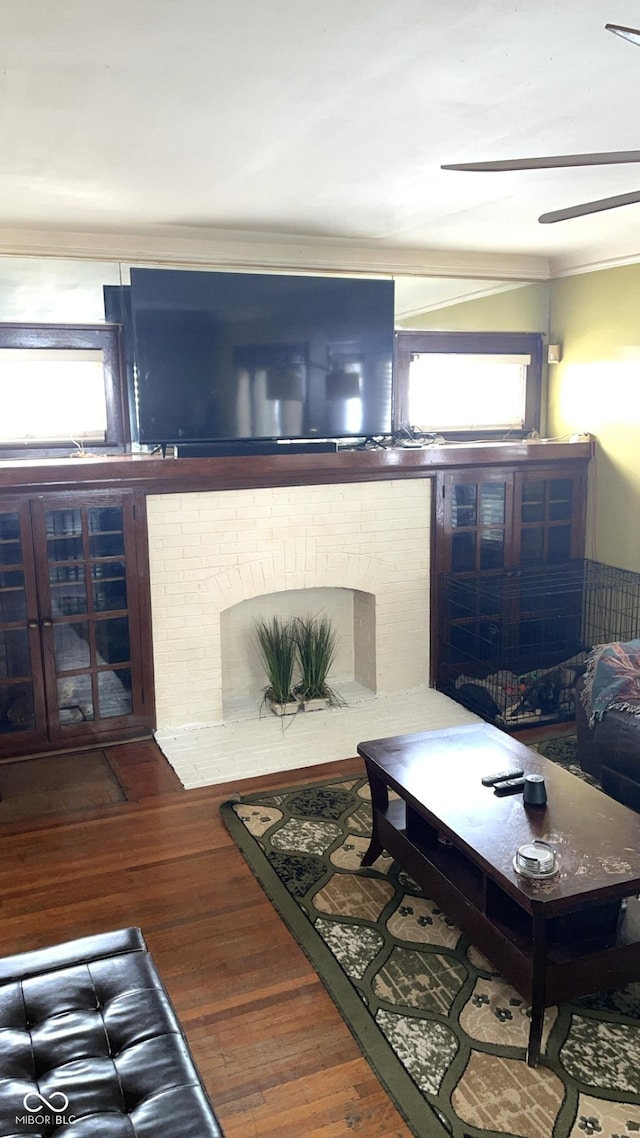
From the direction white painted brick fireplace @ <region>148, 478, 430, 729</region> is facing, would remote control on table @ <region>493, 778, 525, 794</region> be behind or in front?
in front

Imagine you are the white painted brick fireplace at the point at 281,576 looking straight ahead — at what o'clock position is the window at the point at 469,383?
The window is roughly at 8 o'clock from the white painted brick fireplace.

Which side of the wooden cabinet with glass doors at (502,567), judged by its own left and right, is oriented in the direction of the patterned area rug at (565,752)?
front

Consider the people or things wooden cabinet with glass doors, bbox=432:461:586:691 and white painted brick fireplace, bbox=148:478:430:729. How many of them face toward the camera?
2

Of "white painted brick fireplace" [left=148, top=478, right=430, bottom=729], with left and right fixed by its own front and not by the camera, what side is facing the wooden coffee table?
front

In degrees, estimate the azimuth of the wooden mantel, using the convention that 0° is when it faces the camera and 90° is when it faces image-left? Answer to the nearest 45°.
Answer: approximately 0°

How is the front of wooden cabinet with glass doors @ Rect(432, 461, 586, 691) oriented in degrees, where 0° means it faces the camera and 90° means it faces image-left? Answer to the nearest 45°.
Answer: approximately 0°

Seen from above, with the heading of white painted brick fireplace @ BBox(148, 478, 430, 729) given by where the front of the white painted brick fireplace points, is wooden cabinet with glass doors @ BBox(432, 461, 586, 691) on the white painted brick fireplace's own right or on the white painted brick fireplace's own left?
on the white painted brick fireplace's own left

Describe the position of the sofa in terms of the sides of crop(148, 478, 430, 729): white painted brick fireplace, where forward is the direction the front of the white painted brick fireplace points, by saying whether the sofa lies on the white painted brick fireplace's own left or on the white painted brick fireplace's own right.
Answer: on the white painted brick fireplace's own left

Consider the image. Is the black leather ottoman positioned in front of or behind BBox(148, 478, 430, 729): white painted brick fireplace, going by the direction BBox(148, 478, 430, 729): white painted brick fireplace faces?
in front
